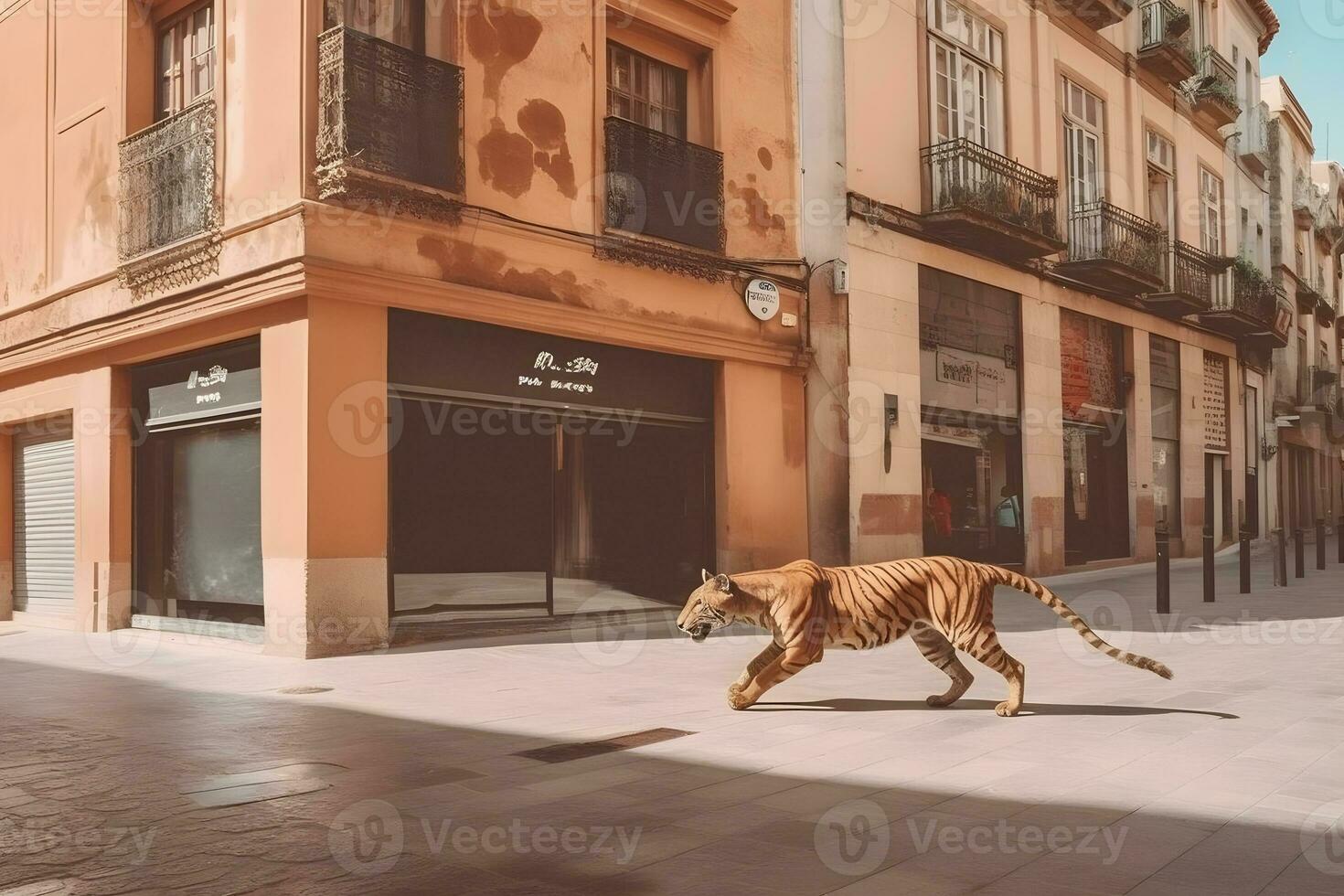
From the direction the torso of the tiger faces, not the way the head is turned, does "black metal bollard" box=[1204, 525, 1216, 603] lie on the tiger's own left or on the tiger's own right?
on the tiger's own right

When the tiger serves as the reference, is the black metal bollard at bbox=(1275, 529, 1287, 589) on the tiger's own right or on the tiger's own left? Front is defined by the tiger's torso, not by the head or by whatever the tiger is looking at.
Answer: on the tiger's own right

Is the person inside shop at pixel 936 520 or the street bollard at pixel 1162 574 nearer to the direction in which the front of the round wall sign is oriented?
the street bollard

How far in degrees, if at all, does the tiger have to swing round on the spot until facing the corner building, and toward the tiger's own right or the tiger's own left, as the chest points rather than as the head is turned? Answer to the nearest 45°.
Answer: approximately 45° to the tiger's own right

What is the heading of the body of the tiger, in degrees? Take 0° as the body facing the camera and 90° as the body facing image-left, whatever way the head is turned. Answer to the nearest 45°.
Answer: approximately 90°

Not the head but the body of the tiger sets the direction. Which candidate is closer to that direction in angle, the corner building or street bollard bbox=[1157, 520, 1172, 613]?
the corner building
